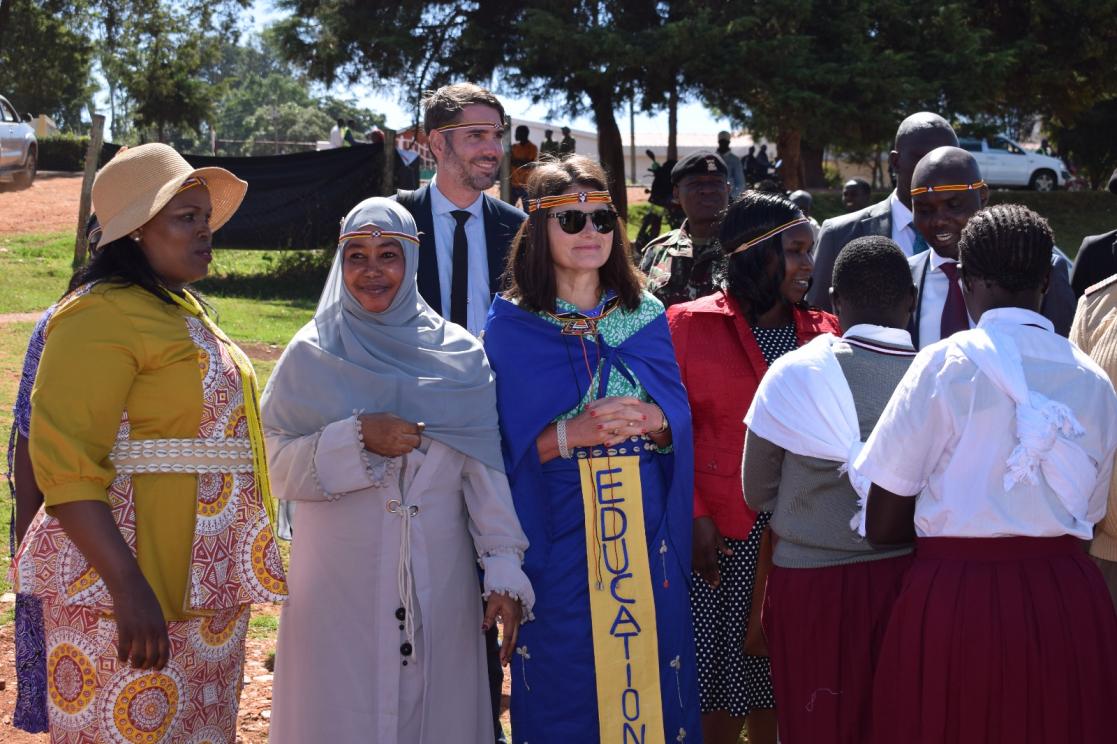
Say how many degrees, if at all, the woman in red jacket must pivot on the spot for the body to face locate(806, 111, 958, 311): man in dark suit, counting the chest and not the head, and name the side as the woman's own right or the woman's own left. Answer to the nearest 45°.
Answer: approximately 90° to the woman's own left

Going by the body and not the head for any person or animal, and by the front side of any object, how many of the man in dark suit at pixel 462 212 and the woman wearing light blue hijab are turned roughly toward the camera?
2

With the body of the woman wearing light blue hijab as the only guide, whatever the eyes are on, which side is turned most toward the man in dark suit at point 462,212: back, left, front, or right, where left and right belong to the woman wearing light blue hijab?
back

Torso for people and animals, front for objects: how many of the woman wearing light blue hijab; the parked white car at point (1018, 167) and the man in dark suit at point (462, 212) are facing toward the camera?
2

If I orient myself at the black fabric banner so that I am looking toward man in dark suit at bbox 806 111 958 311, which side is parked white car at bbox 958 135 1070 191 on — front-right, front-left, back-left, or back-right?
back-left

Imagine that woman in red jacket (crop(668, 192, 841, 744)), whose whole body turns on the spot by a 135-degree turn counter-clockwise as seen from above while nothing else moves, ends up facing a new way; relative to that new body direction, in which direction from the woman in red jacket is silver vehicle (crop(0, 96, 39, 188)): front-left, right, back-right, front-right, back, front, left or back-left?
front-left

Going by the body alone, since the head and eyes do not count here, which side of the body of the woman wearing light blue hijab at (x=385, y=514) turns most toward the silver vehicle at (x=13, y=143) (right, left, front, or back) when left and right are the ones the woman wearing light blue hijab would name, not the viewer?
back

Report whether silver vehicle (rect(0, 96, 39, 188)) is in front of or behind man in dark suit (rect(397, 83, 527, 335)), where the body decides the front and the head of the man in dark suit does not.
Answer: behind

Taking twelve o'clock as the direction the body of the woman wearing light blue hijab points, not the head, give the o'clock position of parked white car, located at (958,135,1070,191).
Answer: The parked white car is roughly at 7 o'clock from the woman wearing light blue hijab.
